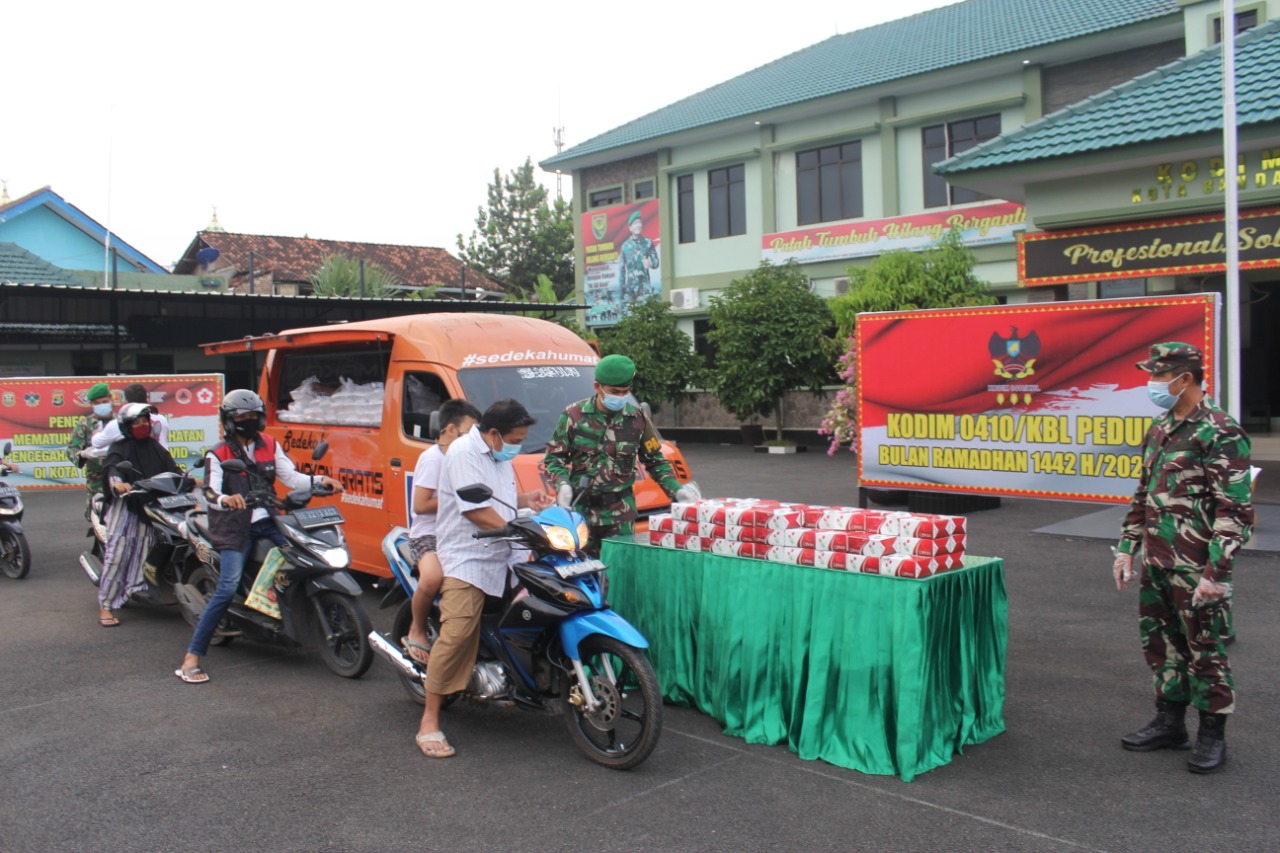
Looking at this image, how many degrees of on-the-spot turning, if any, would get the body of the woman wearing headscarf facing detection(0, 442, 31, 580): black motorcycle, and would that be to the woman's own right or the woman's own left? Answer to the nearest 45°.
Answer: approximately 135° to the woman's own left

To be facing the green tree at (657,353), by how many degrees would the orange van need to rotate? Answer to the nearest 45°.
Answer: approximately 135° to its left

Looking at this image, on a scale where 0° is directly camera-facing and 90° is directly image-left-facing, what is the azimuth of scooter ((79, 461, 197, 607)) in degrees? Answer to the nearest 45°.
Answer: approximately 315°

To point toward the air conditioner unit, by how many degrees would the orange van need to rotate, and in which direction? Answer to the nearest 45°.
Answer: approximately 135° to its left

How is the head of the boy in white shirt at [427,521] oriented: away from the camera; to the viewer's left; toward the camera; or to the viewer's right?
to the viewer's right

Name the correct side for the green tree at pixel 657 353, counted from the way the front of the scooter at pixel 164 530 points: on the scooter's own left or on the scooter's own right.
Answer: on the scooter's own left

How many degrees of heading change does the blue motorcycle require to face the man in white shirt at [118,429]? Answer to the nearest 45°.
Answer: approximately 180°

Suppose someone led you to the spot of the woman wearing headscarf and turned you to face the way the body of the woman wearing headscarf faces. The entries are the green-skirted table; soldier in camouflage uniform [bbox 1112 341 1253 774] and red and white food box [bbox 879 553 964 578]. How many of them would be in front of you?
3

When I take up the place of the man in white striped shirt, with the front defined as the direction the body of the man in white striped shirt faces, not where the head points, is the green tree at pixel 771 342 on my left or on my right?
on my left

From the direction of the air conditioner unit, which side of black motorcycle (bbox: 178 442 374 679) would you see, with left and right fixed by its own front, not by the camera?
left
